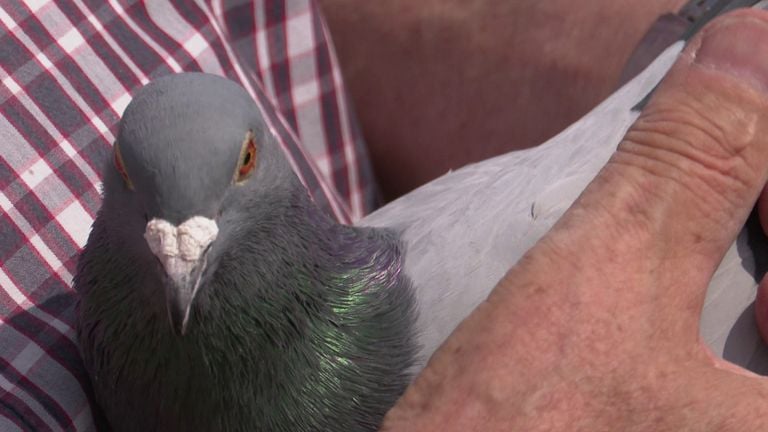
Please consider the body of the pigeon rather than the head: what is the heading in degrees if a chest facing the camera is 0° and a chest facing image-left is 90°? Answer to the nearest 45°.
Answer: approximately 45°
